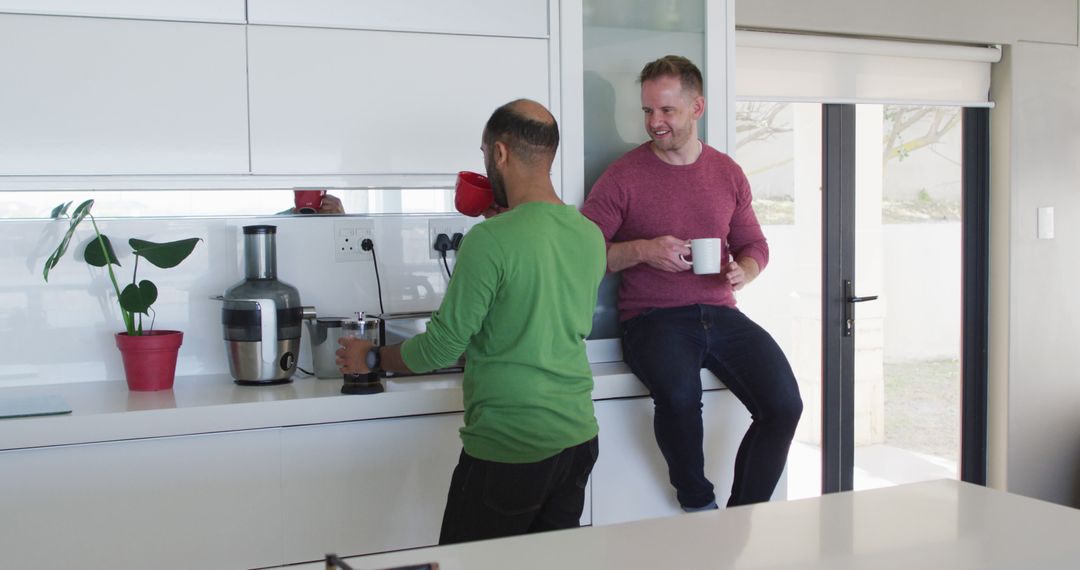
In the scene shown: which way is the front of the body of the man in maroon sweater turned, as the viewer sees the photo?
toward the camera

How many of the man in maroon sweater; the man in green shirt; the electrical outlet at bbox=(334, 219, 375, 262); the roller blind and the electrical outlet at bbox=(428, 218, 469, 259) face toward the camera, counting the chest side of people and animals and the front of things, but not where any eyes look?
4

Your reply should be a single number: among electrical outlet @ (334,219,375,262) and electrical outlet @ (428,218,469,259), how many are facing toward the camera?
2

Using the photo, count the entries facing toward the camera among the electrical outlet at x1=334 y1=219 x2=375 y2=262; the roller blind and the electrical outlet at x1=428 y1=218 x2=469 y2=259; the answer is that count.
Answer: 3

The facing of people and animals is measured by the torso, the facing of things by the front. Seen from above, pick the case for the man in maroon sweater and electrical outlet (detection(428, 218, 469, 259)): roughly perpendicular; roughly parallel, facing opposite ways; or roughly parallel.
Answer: roughly parallel

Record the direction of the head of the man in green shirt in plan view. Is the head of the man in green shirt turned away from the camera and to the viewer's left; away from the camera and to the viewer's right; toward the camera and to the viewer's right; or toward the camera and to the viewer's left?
away from the camera and to the viewer's left

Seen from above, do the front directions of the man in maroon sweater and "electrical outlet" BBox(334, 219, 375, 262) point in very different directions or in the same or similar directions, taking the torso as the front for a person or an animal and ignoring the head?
same or similar directions

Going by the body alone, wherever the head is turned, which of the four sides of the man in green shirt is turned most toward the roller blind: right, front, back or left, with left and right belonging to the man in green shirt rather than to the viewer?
right

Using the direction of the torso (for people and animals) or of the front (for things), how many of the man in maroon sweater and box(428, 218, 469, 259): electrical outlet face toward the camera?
2

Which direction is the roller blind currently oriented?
toward the camera

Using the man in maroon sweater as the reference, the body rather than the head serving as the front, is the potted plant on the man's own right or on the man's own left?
on the man's own right

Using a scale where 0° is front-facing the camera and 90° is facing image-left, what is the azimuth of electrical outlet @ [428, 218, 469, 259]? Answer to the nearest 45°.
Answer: approximately 0°

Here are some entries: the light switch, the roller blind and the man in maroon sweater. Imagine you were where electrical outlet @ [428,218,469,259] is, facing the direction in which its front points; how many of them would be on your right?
0

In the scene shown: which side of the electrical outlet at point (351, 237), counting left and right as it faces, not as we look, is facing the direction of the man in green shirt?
front

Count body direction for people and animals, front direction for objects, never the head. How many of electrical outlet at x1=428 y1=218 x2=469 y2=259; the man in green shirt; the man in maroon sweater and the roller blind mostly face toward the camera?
3

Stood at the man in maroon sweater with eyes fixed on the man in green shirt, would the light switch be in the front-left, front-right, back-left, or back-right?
back-left
